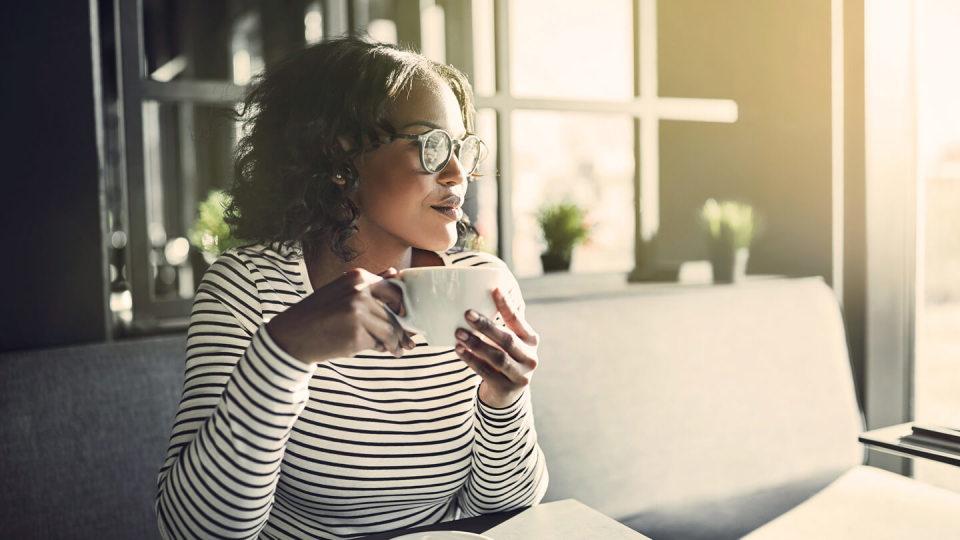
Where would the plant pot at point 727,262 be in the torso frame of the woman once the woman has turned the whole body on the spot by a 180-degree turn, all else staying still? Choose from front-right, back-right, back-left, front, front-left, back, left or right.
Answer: right

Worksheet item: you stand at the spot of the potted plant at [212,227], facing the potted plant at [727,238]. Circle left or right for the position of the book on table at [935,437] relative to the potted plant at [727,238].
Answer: right

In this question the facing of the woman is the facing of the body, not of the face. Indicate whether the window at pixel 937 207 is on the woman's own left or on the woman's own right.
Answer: on the woman's own left

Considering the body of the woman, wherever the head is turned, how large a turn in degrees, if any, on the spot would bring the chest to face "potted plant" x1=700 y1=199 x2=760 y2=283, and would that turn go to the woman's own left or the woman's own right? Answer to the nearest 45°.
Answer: approximately 90° to the woman's own left

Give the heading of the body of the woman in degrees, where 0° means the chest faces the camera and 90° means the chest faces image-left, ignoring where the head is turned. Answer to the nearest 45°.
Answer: approximately 315°

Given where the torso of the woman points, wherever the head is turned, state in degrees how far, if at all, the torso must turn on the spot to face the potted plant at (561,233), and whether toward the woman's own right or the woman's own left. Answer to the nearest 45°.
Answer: approximately 90° to the woman's own left

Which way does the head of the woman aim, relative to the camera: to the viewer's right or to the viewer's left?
to the viewer's right

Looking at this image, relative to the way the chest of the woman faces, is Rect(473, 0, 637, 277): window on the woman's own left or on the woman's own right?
on the woman's own left

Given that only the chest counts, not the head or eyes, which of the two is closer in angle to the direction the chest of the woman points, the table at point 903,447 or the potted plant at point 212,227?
the table

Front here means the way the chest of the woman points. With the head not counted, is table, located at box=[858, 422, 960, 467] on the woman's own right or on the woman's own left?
on the woman's own left
